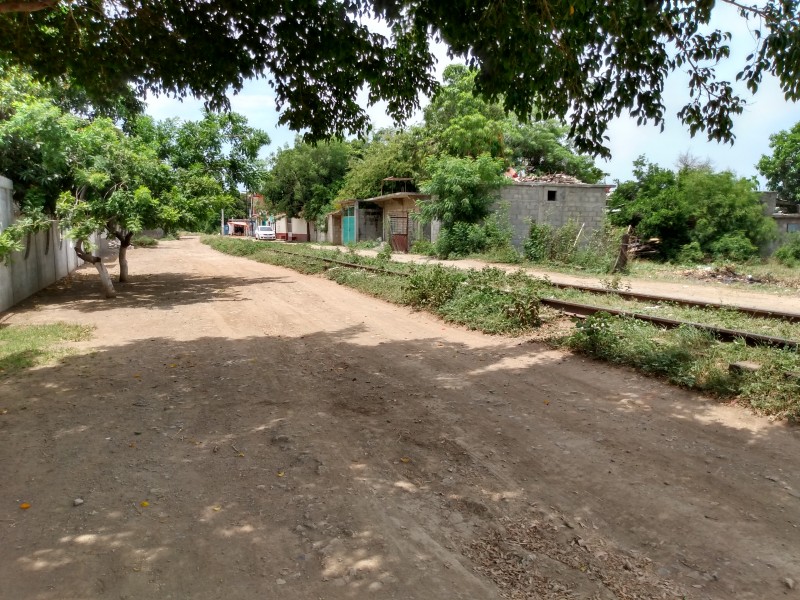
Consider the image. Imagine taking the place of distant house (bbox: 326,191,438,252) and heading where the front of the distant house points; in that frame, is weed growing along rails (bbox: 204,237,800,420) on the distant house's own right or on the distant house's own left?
on the distant house's own left

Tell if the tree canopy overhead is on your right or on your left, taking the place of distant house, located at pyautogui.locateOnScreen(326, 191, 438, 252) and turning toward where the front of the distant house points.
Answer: on your left

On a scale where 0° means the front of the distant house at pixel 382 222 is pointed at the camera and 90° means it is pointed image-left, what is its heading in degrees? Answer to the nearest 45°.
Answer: approximately 45°

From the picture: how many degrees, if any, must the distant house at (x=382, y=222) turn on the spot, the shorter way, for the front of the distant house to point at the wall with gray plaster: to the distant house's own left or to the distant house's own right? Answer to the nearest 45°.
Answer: approximately 45° to the distant house's own left

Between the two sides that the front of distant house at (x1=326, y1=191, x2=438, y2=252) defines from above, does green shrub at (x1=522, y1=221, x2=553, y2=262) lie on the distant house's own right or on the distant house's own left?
on the distant house's own left

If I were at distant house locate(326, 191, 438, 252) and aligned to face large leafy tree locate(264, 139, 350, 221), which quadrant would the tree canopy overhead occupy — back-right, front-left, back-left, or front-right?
back-left

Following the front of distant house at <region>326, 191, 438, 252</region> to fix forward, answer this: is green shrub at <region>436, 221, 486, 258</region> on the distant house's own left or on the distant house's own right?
on the distant house's own left

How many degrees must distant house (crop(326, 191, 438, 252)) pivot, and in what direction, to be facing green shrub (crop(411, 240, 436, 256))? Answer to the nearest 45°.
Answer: approximately 45° to its left

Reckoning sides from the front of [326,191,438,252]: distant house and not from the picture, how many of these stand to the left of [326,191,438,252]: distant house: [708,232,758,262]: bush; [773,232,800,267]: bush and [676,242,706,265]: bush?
3

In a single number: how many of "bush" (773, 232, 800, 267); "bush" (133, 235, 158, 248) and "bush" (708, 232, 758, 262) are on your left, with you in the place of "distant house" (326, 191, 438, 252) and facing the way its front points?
2

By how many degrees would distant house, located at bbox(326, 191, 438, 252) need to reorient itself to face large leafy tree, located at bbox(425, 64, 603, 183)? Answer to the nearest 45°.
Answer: approximately 135° to its left

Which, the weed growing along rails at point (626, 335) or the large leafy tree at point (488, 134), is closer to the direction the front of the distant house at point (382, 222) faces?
the weed growing along rails

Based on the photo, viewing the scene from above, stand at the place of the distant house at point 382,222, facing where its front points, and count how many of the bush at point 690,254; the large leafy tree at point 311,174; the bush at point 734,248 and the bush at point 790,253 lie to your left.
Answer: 3

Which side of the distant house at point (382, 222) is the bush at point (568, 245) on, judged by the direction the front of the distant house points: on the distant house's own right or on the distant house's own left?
on the distant house's own left
